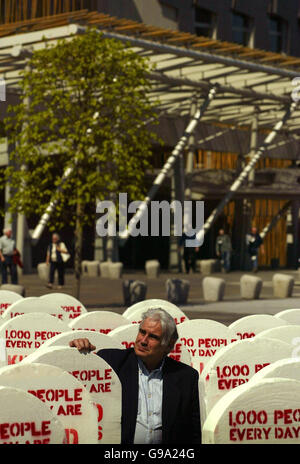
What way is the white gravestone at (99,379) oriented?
toward the camera

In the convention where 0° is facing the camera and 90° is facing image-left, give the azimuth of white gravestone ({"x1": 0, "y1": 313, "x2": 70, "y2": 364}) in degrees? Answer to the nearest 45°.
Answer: approximately 0°

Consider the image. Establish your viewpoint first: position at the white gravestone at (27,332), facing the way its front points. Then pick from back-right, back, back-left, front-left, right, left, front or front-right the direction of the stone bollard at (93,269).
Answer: back

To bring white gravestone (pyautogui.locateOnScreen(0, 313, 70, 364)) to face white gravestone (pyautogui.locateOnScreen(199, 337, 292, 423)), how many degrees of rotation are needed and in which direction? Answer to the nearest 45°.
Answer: approximately 45° to its left

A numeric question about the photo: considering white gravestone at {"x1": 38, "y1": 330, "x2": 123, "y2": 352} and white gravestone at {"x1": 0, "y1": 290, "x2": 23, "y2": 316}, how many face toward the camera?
2

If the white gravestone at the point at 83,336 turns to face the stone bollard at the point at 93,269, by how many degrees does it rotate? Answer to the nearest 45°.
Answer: approximately 180°

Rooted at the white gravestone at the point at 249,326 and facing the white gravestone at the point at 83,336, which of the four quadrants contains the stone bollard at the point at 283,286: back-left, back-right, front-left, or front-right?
back-right

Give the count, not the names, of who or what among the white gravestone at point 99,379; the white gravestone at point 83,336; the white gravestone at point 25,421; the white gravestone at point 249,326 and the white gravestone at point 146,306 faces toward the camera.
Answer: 5

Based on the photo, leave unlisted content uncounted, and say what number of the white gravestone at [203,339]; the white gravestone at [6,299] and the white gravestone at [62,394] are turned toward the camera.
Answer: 3

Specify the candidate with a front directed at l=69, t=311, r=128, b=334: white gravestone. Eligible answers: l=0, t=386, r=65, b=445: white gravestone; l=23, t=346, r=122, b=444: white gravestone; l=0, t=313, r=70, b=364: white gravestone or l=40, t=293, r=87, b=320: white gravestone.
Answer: l=40, t=293, r=87, b=320: white gravestone

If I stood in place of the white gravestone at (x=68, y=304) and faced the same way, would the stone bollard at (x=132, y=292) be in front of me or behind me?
behind

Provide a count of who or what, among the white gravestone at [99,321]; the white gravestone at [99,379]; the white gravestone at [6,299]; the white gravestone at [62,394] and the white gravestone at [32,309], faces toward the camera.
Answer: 5

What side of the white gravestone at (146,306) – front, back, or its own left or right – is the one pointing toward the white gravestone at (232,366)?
front

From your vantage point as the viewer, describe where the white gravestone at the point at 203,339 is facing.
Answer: facing the viewer

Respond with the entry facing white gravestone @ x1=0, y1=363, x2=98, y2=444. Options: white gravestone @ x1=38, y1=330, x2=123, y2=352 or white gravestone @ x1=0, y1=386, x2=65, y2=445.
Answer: white gravestone @ x1=38, y1=330, x2=123, y2=352
